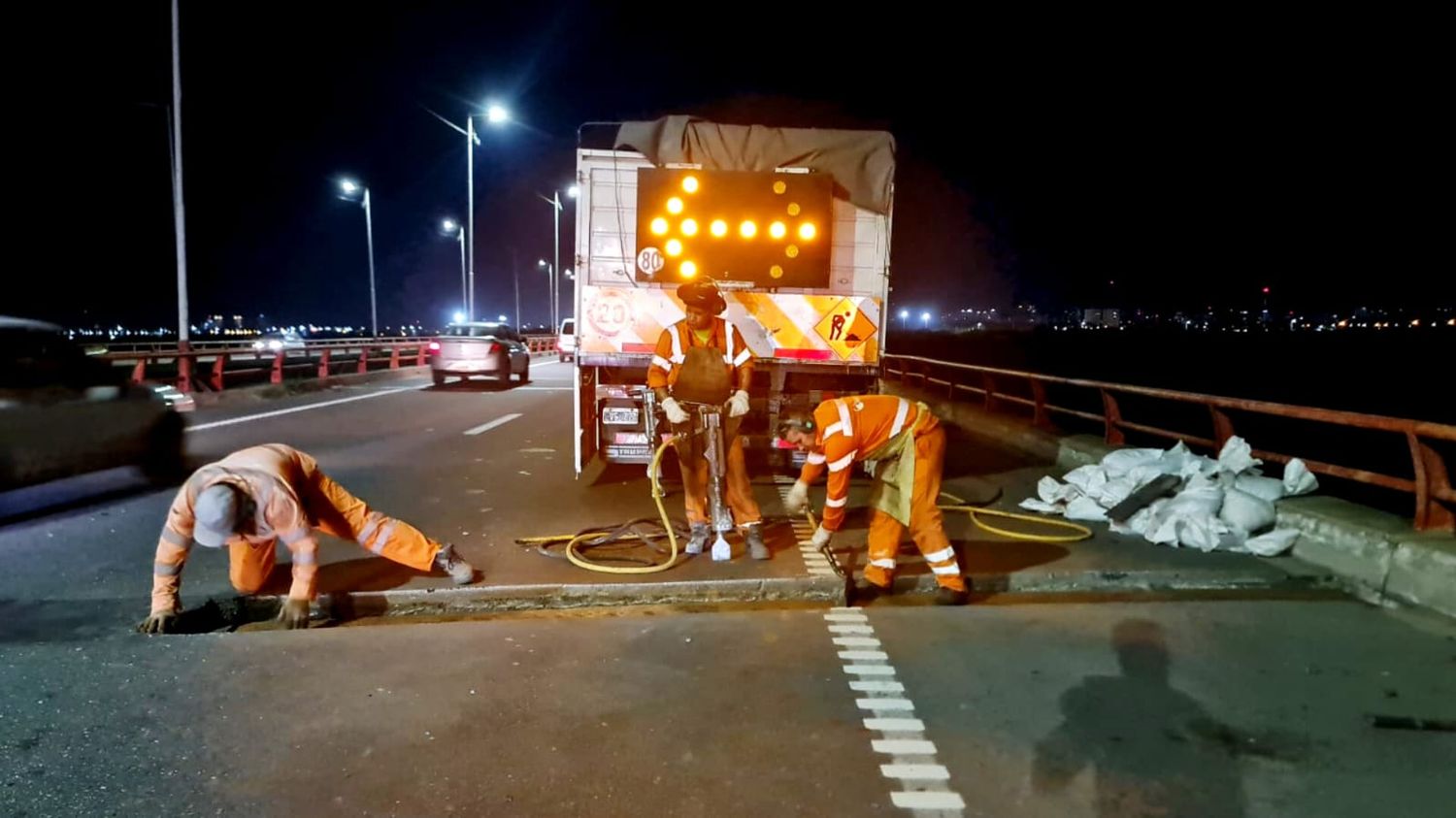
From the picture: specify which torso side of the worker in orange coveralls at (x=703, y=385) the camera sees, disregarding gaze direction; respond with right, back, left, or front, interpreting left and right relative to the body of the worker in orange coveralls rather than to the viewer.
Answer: front

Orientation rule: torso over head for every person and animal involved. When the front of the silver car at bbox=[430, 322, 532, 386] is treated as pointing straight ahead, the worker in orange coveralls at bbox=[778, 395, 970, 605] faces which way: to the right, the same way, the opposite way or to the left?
to the left

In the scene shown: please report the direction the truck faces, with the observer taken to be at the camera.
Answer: facing away from the viewer

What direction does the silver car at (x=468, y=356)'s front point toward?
away from the camera

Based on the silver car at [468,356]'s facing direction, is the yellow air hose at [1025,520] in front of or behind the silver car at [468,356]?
behind

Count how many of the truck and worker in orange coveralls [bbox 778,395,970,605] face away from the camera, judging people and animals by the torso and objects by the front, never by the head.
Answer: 1

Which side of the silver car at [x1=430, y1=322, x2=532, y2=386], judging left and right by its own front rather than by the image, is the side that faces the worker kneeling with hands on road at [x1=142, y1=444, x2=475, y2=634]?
back

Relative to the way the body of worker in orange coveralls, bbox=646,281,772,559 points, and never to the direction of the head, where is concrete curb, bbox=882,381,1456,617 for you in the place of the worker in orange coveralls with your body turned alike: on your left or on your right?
on your left

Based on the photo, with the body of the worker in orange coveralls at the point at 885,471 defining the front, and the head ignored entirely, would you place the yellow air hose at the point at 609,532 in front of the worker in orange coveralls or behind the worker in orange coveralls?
in front

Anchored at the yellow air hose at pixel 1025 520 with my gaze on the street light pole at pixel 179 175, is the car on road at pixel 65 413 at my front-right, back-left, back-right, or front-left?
front-left

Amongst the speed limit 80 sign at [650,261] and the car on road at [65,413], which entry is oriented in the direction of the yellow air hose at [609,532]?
the speed limit 80 sign

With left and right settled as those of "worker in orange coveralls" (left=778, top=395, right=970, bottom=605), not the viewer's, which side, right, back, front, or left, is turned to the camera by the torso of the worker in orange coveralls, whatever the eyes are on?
left

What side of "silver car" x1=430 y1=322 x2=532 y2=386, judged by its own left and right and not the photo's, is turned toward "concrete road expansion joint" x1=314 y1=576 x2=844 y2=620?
back

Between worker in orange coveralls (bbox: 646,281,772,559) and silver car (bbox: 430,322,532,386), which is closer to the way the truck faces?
the silver car

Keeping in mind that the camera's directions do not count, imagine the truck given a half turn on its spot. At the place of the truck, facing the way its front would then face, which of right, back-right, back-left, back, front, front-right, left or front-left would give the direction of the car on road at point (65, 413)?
right

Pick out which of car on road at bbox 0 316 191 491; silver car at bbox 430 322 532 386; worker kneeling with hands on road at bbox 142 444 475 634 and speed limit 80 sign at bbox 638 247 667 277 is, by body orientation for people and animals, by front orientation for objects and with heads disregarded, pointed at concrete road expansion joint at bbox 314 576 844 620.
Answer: the speed limit 80 sign

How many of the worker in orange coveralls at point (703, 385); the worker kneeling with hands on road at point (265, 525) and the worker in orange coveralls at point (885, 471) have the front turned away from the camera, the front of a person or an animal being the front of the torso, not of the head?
0
